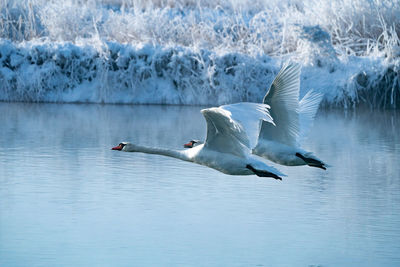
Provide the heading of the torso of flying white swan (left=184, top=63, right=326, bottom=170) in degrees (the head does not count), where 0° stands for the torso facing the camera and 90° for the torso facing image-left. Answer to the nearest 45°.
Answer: approximately 90°
